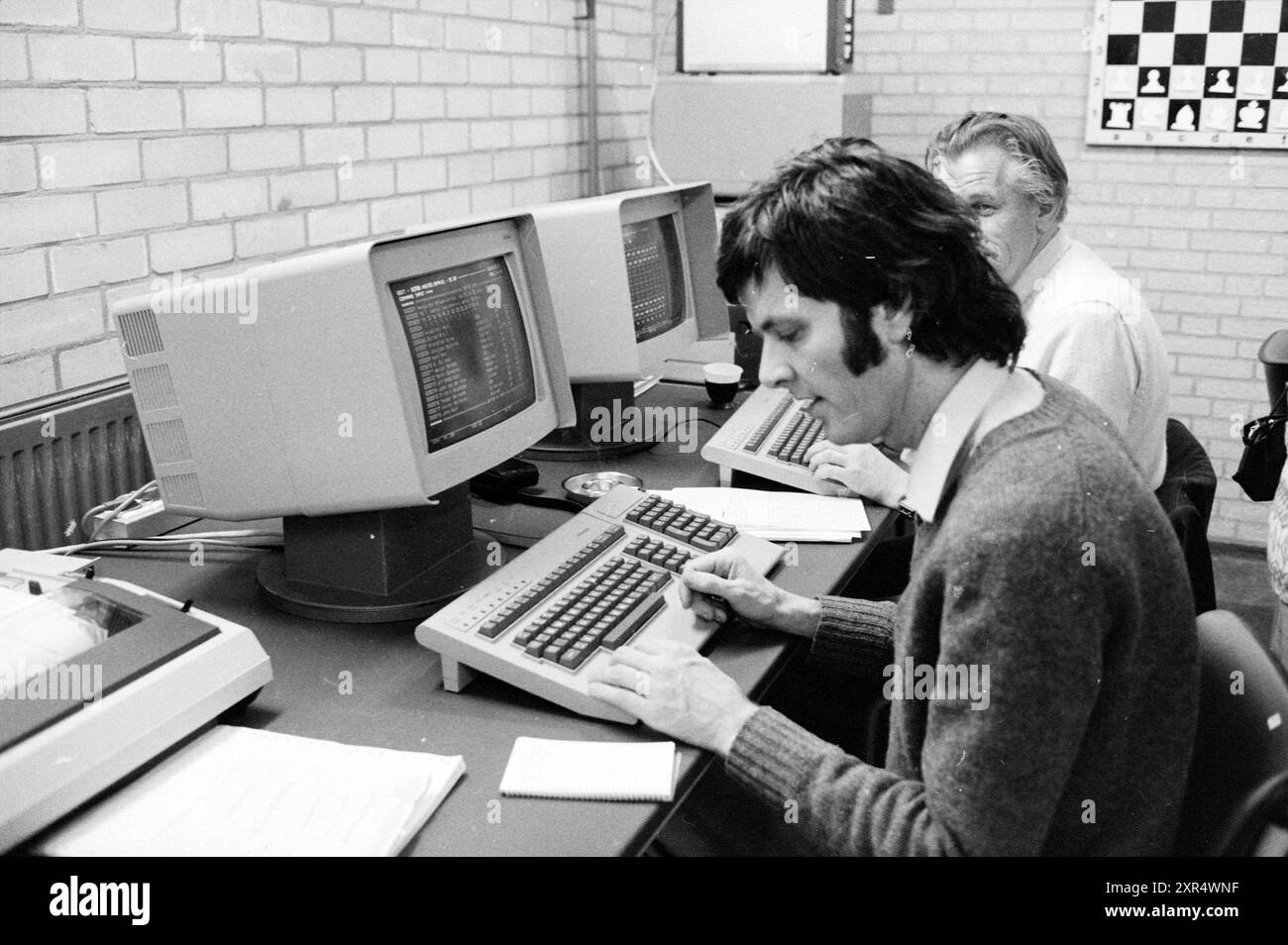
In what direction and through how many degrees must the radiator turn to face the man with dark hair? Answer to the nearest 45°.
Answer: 0° — it already faces them

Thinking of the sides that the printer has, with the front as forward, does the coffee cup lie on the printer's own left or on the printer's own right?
on the printer's own left

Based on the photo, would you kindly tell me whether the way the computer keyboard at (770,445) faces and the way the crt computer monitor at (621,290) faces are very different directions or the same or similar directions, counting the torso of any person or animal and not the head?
same or similar directions

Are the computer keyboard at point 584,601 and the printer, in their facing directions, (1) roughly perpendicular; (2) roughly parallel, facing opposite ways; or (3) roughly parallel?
roughly parallel

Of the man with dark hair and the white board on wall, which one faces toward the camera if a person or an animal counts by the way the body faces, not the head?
the white board on wall

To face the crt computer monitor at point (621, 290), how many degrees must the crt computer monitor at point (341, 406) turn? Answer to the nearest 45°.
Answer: approximately 90° to its left

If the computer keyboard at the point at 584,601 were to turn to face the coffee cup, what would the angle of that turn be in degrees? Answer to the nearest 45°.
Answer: approximately 135° to its left

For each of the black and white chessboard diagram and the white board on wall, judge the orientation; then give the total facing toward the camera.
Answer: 2

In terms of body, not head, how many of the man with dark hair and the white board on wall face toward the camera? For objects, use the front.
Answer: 1

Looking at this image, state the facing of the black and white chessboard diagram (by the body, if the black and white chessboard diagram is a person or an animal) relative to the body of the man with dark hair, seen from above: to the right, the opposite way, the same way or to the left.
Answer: to the left

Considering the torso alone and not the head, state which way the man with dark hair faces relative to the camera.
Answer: to the viewer's left

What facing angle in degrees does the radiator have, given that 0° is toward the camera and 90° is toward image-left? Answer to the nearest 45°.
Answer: approximately 315°

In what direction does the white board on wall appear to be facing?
toward the camera

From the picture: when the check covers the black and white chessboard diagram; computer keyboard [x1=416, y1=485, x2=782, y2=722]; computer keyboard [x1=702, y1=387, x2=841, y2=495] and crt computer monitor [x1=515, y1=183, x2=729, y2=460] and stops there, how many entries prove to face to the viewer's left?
0

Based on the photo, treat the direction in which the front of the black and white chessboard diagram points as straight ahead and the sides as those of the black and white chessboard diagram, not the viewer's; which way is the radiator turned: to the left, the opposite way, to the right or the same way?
to the left

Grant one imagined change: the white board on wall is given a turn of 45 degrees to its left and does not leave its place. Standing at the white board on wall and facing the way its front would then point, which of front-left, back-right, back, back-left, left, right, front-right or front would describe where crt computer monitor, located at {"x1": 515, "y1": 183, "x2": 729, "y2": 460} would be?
front-right

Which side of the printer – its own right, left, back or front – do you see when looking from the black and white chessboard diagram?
left

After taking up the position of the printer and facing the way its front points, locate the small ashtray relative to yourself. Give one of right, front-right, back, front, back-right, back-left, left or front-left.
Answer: left

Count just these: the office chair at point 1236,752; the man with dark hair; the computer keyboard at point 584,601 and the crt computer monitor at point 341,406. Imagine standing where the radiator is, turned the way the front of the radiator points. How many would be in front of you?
4

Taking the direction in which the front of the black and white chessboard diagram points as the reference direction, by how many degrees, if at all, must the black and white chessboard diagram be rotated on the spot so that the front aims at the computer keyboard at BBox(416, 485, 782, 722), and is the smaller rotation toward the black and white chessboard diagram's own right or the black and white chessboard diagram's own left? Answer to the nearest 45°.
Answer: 0° — it already faces it

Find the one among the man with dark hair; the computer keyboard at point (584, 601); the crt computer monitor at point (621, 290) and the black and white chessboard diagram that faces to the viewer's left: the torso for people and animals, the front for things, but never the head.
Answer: the man with dark hair

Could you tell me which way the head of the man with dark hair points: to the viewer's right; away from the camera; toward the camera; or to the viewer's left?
to the viewer's left

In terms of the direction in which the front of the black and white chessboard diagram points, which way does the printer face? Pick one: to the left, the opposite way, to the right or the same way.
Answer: to the left
